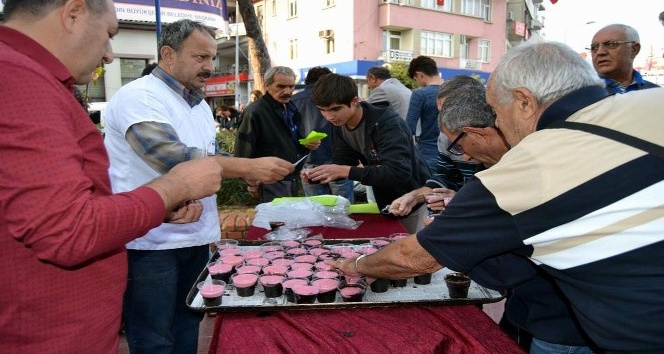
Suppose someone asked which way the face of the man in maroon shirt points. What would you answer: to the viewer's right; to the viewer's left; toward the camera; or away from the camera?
to the viewer's right

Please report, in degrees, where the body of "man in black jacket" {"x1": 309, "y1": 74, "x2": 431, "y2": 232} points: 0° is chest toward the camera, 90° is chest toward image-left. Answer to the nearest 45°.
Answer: approximately 45°

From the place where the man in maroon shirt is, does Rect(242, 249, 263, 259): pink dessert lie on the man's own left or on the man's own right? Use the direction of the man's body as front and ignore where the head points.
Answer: on the man's own left

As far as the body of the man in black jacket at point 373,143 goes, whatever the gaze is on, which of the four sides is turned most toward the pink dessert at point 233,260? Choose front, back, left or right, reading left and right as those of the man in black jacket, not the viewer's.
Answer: front

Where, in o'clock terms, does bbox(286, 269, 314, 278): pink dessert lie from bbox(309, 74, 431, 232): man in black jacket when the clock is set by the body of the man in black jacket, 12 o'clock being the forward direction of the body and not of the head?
The pink dessert is roughly at 11 o'clock from the man in black jacket.

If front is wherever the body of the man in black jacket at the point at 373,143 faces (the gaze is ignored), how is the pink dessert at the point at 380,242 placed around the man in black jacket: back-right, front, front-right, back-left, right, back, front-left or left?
front-left

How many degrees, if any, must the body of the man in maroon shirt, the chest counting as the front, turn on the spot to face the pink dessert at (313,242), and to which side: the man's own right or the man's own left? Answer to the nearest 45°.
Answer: approximately 45° to the man's own left

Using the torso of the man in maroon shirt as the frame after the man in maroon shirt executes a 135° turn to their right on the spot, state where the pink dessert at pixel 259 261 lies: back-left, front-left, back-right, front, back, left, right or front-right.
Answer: back

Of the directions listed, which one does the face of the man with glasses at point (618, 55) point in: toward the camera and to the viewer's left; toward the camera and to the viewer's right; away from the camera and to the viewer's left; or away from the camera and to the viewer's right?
toward the camera and to the viewer's left

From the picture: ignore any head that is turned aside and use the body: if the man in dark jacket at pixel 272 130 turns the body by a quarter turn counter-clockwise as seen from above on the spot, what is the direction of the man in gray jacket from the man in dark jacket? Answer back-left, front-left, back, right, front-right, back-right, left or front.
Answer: front

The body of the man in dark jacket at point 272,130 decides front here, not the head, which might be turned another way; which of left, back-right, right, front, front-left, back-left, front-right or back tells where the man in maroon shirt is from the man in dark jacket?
front-right

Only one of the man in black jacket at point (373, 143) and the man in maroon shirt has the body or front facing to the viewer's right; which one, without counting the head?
the man in maroon shirt

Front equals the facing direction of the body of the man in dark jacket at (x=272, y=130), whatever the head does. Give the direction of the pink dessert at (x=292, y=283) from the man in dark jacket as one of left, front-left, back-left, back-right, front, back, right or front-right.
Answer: front-right

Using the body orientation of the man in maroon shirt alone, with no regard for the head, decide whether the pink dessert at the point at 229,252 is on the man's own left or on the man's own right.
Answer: on the man's own left

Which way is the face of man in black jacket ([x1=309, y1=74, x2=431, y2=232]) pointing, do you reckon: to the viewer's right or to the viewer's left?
to the viewer's left

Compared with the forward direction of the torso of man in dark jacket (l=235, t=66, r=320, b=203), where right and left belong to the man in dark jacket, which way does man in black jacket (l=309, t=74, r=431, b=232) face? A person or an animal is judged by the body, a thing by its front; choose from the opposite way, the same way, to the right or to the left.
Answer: to the right

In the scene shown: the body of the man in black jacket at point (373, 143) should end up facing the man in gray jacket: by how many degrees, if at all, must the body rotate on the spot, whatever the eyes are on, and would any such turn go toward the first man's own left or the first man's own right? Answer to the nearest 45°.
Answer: approximately 135° to the first man's own right

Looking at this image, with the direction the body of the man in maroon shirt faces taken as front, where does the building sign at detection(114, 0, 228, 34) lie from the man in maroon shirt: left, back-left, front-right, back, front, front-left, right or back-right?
left

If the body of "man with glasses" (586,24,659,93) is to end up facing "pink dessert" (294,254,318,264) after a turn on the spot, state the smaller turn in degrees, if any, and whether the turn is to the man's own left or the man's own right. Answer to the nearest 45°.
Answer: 0° — they already face it
